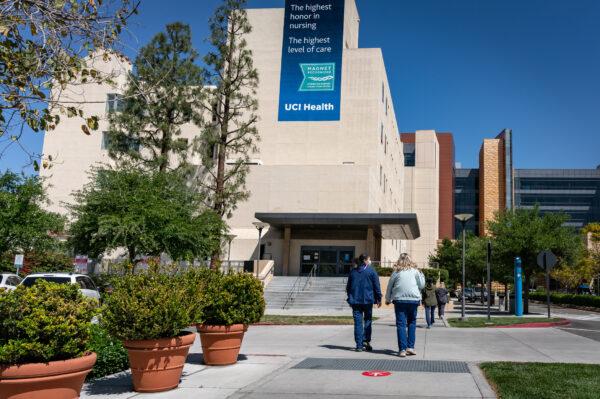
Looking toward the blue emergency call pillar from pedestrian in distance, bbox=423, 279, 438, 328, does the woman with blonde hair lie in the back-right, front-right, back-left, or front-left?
back-right

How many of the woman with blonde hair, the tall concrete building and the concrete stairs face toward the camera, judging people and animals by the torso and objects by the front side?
2

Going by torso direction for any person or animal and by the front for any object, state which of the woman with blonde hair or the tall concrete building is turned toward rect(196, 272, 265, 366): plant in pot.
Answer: the tall concrete building

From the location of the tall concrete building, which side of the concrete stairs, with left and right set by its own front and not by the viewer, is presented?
back

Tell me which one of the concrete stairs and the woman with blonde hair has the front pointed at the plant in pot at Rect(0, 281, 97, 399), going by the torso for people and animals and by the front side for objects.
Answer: the concrete stairs

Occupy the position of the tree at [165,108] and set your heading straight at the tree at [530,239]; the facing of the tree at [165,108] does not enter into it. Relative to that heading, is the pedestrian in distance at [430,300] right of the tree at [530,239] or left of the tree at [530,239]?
right

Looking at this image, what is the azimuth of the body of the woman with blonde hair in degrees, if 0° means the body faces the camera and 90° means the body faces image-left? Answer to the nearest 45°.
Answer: approximately 180°

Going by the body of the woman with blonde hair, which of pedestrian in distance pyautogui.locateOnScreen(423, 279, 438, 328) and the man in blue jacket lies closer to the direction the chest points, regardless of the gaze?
the pedestrian in distance

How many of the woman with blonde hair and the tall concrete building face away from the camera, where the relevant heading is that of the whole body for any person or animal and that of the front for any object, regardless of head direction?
1

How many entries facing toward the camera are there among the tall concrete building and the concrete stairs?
2

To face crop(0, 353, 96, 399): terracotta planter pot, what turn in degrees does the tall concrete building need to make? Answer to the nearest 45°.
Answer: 0° — it already faces it
